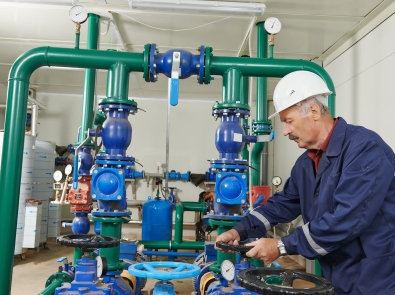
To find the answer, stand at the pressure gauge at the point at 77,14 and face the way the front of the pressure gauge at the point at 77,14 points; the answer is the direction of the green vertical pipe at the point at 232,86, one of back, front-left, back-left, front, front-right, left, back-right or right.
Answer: front-left

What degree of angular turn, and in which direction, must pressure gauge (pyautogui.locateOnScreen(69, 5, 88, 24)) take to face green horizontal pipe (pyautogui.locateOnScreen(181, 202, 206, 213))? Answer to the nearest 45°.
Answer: approximately 135° to its left

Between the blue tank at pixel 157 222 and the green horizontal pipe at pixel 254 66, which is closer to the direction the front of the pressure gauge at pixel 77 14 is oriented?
the green horizontal pipe

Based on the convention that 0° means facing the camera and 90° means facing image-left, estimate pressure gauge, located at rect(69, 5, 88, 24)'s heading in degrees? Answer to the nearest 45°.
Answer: approximately 0°

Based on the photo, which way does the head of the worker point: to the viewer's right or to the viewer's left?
to the viewer's left

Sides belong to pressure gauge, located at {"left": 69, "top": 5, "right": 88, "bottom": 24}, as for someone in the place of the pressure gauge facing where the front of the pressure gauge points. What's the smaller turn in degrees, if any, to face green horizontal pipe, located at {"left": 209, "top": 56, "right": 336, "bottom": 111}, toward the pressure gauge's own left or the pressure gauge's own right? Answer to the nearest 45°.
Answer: approximately 45° to the pressure gauge's own left

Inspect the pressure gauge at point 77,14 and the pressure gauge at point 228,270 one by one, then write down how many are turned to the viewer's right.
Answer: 0

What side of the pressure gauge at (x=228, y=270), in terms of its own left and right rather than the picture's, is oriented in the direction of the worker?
left

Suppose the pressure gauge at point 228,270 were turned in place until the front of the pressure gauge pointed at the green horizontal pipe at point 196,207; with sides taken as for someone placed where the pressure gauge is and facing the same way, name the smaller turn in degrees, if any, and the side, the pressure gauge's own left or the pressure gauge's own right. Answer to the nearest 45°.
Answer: approximately 135° to the pressure gauge's own right

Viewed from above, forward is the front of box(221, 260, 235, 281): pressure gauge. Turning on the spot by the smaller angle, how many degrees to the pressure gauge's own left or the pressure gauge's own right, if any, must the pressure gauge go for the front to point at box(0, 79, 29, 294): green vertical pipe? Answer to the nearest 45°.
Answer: approximately 45° to the pressure gauge's own right

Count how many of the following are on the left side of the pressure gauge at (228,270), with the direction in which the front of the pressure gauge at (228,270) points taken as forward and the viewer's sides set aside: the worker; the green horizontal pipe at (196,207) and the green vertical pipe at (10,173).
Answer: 1

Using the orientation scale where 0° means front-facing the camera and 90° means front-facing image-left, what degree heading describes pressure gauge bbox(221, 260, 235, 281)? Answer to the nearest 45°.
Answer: approximately 45°

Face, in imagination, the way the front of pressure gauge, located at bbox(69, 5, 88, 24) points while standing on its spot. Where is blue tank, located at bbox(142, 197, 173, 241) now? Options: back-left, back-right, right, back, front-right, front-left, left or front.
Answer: back-left
